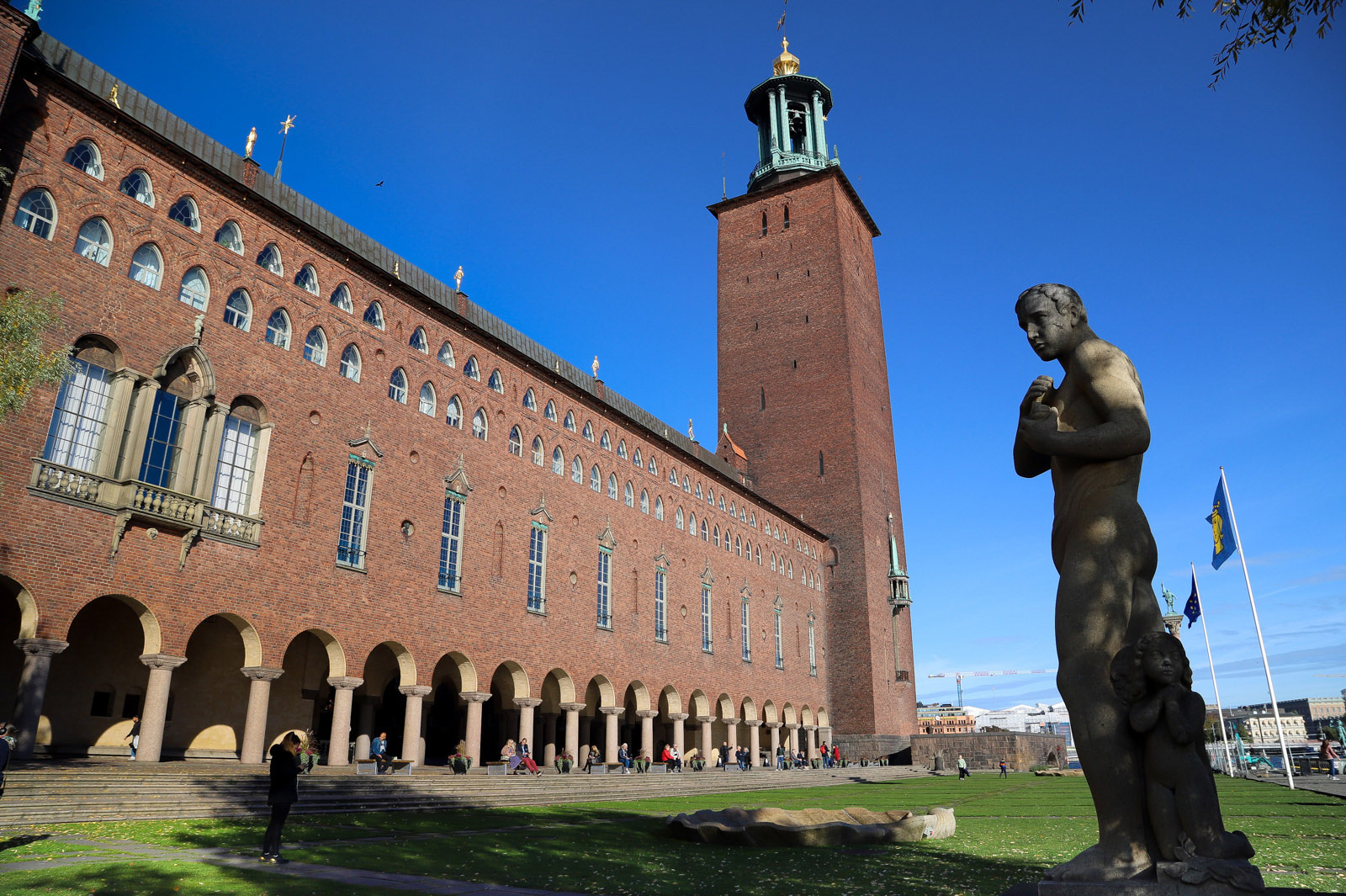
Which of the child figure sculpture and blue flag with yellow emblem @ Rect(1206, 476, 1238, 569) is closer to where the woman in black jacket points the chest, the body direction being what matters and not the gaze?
the blue flag with yellow emblem

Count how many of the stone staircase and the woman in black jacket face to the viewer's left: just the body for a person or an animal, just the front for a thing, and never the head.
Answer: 0

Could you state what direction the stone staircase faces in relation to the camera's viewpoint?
facing the viewer and to the right of the viewer

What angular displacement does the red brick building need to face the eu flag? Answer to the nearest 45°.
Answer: approximately 45° to its left

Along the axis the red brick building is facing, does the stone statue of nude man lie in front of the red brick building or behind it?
in front

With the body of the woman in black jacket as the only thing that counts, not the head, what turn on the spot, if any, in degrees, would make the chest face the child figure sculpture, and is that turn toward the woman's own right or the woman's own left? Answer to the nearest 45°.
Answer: approximately 45° to the woman's own right

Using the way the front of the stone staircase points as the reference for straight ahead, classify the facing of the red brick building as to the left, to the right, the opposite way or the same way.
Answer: the same way

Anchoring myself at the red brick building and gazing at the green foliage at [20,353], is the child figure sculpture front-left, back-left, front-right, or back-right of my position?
front-left

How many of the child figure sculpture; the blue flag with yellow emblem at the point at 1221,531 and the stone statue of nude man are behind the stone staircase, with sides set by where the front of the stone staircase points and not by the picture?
0

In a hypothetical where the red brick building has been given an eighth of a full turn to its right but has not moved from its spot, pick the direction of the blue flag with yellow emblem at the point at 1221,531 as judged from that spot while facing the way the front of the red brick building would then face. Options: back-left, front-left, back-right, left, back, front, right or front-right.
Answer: left

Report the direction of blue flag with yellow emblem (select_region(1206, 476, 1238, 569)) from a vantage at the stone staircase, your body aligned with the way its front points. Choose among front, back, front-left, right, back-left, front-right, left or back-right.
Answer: front-left
